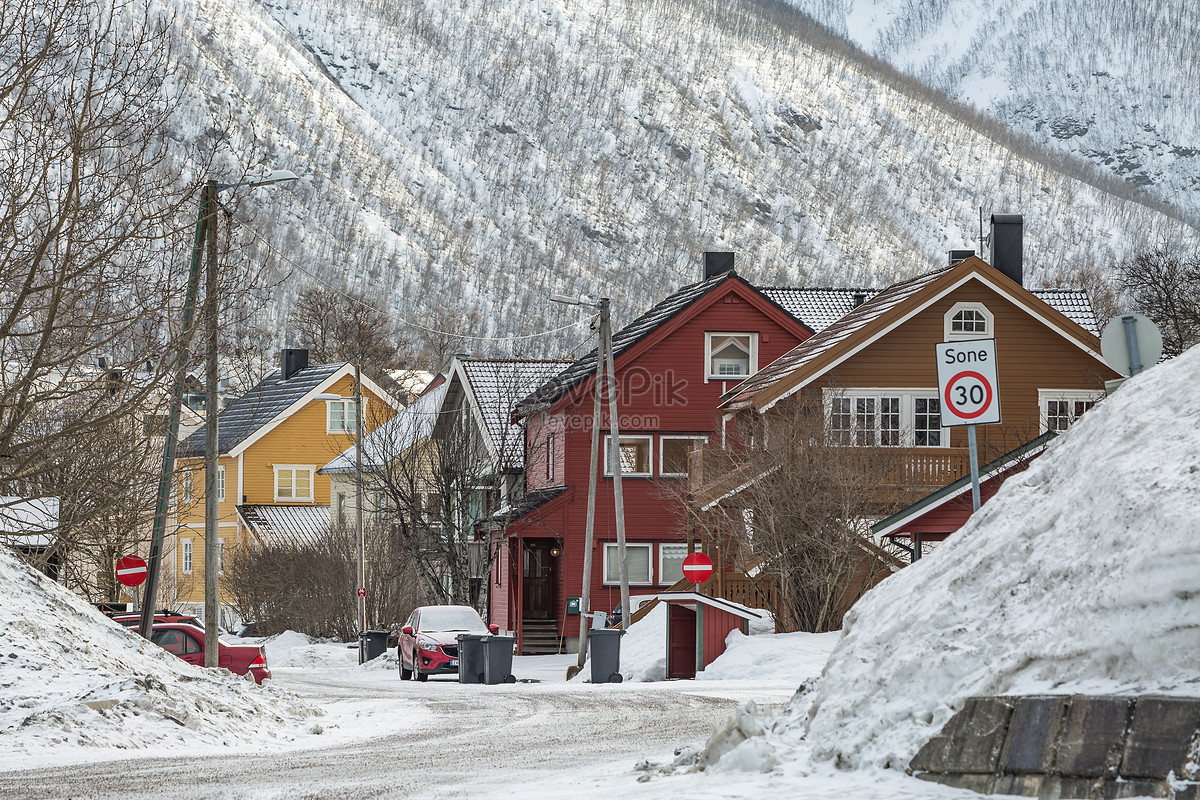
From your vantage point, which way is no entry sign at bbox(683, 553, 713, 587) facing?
toward the camera

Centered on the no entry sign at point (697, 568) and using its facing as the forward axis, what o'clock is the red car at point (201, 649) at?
The red car is roughly at 2 o'clock from the no entry sign.

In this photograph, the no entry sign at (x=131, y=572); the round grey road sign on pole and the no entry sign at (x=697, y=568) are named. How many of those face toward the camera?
2

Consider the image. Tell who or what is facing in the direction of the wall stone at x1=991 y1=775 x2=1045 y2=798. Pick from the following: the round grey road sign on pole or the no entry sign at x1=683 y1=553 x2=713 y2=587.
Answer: the no entry sign

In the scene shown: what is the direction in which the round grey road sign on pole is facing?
away from the camera

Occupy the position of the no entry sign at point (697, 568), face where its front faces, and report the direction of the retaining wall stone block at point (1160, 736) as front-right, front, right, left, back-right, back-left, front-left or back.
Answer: front

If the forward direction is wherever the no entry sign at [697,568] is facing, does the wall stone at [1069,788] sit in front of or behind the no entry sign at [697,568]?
in front

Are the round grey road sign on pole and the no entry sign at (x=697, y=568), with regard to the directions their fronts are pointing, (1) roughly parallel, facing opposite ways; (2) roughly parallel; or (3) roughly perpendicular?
roughly parallel, facing opposite ways

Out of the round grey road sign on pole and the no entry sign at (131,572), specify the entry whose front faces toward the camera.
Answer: the no entry sign

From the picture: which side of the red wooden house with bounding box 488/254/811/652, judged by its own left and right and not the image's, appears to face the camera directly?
front

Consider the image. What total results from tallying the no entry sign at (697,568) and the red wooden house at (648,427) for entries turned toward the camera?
2

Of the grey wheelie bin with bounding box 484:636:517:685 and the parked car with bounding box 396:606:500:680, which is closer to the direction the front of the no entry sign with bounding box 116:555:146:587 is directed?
the grey wheelie bin

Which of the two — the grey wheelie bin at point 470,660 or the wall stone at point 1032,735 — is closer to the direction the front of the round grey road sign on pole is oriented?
the grey wheelie bin

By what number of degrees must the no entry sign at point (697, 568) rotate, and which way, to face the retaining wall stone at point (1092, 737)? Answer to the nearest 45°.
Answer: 0° — it already faces it

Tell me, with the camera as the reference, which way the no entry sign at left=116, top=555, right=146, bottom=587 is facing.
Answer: facing the viewer

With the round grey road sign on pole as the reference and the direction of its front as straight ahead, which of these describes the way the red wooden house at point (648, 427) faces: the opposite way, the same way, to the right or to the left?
the opposite way

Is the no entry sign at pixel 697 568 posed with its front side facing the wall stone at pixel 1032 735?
yes

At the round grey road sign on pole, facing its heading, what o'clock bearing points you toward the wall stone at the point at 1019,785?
The wall stone is roughly at 6 o'clock from the round grey road sign on pole.
